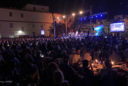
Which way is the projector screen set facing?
toward the camera

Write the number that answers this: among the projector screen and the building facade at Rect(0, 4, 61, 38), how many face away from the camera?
0

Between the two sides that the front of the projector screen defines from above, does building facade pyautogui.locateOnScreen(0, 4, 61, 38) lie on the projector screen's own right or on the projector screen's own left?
on the projector screen's own right
